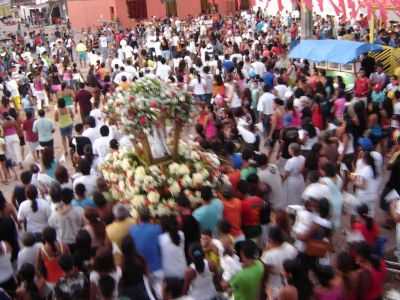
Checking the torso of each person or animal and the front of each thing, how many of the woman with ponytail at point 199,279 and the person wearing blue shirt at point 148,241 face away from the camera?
2

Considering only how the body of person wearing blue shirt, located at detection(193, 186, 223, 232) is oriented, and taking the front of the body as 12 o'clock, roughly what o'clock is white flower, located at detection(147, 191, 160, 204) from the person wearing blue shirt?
The white flower is roughly at 11 o'clock from the person wearing blue shirt.

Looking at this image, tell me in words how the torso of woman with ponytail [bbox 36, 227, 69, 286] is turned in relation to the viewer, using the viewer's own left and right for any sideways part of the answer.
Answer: facing away from the viewer

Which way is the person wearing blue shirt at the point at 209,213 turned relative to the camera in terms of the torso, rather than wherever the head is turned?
away from the camera

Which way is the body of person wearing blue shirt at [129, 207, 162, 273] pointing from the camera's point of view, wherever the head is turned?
away from the camera

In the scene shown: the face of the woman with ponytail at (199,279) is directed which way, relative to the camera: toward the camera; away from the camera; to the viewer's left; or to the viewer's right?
away from the camera

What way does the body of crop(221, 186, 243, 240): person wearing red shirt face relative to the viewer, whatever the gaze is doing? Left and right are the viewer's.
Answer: facing away from the viewer and to the left of the viewer

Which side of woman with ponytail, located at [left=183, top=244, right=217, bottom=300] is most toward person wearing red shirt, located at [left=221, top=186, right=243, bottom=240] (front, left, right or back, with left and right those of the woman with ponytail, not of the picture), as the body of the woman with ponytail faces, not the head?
front

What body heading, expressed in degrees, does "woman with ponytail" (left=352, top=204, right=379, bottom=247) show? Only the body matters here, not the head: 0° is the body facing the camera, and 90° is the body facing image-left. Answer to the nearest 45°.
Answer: approximately 135°
